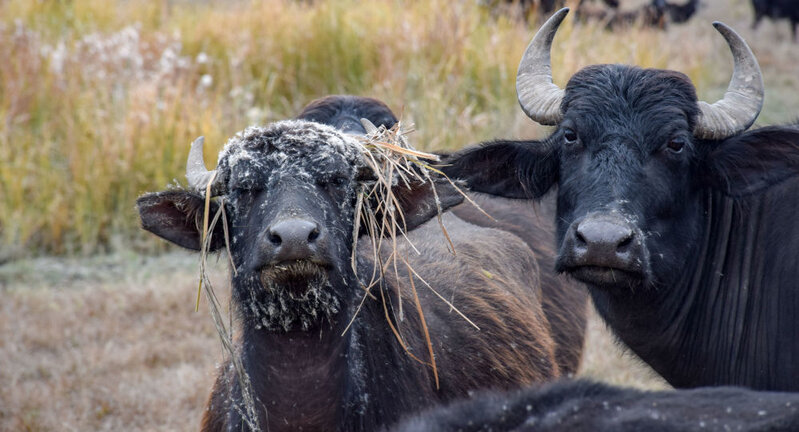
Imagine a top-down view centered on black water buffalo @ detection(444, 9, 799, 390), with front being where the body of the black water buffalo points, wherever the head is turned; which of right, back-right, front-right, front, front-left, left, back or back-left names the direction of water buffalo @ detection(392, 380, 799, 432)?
front-left

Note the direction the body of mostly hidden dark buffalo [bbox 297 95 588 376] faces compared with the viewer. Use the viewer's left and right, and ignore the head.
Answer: facing the viewer and to the left of the viewer

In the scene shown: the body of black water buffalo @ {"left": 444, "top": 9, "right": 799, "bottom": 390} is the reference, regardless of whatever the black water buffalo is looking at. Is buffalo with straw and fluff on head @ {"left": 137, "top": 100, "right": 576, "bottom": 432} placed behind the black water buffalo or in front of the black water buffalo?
in front

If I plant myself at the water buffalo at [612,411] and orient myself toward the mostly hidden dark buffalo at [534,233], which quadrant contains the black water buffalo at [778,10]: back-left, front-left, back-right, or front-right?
front-right

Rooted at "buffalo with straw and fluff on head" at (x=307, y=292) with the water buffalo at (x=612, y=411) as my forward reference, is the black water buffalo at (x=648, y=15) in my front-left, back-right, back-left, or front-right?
back-left

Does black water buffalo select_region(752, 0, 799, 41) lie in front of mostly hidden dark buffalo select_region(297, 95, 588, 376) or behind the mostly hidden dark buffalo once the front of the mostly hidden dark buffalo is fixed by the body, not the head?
behind

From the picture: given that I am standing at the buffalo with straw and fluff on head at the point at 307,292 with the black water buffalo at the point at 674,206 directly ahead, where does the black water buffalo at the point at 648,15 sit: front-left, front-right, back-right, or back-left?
front-left

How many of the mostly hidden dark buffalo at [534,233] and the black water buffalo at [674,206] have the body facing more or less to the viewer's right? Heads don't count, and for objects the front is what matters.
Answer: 0

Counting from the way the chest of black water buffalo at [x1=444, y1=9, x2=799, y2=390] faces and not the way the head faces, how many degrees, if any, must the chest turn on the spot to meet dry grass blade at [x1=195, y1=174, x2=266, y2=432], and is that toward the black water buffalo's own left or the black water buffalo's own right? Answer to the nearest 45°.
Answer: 0° — it already faces it

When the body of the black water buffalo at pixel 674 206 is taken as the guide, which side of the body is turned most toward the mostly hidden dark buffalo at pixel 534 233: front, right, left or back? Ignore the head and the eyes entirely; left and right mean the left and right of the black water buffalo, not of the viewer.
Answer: right
